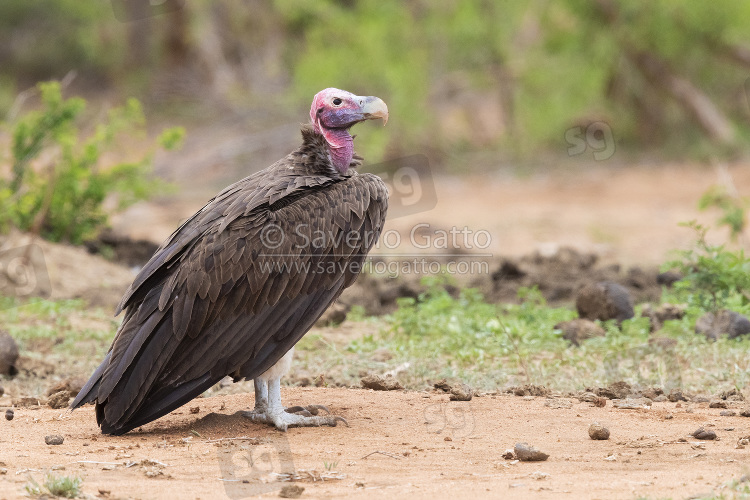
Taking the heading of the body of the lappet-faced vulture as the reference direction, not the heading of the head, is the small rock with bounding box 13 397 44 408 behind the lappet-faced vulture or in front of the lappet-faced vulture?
behind

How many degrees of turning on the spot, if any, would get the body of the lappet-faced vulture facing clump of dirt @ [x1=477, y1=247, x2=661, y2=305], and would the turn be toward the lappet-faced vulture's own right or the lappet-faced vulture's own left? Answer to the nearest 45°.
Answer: approximately 45° to the lappet-faced vulture's own left

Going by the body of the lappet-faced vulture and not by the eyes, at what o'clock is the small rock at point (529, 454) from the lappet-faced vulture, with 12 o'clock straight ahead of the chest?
The small rock is roughly at 1 o'clock from the lappet-faced vulture.

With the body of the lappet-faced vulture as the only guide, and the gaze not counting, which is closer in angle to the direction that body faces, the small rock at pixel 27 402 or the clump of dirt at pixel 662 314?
the clump of dirt

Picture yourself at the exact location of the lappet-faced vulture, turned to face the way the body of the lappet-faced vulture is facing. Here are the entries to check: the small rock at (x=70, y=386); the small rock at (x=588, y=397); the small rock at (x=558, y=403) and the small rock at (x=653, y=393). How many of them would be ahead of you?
3

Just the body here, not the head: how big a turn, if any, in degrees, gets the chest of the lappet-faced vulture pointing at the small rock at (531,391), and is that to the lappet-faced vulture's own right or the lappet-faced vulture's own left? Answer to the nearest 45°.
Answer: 0° — it already faces it

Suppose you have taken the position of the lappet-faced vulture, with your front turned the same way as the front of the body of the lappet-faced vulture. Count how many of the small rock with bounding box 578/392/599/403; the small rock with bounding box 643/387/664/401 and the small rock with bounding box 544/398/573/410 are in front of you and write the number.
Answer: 3

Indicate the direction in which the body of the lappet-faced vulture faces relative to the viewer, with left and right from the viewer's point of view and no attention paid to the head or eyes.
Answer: facing to the right of the viewer

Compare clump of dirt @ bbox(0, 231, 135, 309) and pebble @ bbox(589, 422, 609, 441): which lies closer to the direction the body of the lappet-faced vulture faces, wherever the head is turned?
the pebble
